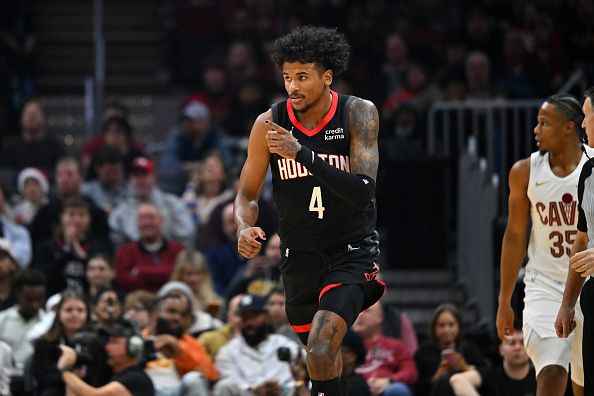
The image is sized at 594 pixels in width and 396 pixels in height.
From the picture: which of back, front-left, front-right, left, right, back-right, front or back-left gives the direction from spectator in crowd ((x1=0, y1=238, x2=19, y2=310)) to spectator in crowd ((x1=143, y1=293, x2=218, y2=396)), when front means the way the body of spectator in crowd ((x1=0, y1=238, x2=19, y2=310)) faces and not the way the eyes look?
front-left

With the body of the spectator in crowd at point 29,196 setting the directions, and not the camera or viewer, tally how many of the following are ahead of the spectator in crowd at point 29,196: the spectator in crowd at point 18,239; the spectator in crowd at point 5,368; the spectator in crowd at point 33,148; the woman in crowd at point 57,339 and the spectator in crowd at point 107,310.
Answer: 4

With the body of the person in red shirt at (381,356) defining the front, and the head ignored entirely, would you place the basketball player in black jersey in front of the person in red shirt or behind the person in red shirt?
in front

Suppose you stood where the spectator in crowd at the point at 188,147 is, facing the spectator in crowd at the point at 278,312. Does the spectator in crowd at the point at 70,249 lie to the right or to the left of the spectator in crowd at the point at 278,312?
right

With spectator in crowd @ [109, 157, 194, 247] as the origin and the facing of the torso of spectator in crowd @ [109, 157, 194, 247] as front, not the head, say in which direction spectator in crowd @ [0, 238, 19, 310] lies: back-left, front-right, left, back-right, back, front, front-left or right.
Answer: front-right

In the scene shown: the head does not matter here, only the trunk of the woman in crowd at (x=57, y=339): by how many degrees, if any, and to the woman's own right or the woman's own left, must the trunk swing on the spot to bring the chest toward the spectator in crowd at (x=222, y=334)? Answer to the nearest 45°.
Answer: approximately 45° to the woman's own left

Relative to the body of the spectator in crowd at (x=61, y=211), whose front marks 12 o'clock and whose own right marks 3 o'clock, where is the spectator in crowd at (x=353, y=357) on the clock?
the spectator in crowd at (x=353, y=357) is roughly at 11 o'clock from the spectator in crowd at (x=61, y=211).
